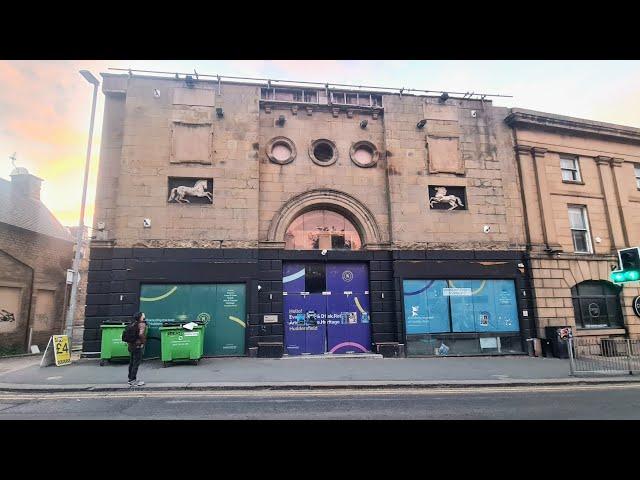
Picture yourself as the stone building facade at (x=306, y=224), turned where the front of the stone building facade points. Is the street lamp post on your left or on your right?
on your right

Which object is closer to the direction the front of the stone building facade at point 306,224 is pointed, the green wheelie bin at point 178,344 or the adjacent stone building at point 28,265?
the green wheelie bin

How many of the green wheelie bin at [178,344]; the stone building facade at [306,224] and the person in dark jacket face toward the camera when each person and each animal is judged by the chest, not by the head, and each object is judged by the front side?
2

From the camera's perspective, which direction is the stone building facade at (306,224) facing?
toward the camera

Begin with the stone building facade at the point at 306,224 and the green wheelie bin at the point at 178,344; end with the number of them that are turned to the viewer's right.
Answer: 0

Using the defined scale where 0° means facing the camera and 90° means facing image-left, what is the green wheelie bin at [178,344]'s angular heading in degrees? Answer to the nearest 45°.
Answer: approximately 0°

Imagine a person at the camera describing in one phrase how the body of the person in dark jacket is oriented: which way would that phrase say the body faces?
to the viewer's right

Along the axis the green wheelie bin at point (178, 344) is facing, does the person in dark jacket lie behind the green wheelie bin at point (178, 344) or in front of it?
in front

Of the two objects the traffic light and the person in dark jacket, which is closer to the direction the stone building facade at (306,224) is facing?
the person in dark jacket

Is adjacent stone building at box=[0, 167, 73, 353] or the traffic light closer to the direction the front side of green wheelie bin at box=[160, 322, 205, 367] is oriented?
the traffic light
